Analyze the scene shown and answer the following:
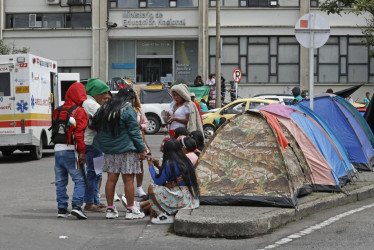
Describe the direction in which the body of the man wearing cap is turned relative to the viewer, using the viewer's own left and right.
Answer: facing to the right of the viewer

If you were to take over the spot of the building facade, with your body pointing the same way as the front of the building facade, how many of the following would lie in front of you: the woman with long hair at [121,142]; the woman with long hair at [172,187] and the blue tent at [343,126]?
3

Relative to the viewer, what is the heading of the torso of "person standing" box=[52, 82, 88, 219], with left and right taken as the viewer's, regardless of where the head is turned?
facing away from the viewer and to the right of the viewer

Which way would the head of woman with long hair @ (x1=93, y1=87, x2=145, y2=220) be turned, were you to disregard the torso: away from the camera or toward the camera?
away from the camera

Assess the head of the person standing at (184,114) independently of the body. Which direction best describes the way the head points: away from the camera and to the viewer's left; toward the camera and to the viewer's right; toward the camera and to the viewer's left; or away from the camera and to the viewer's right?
toward the camera and to the viewer's left

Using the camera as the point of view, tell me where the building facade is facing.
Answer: facing the viewer
